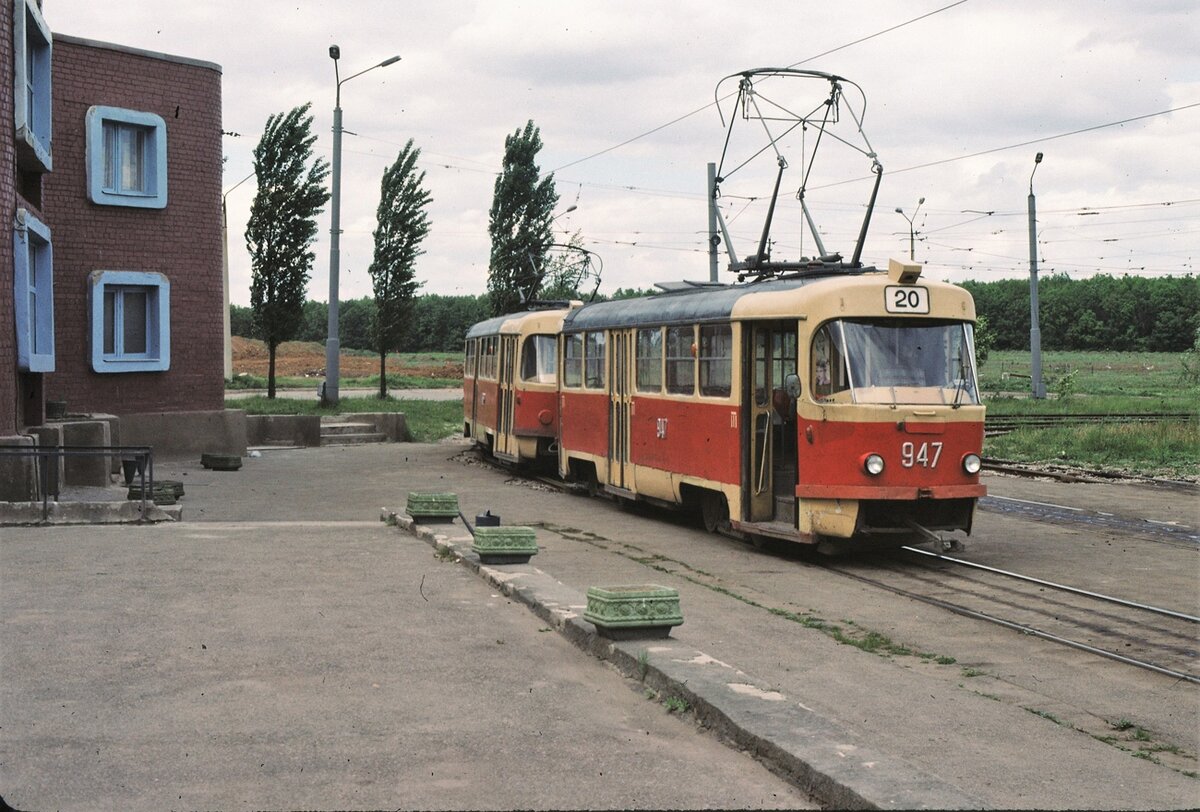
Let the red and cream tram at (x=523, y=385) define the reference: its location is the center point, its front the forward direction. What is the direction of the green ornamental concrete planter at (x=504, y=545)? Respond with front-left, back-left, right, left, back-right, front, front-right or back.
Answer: front-right

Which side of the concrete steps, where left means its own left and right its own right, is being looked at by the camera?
front

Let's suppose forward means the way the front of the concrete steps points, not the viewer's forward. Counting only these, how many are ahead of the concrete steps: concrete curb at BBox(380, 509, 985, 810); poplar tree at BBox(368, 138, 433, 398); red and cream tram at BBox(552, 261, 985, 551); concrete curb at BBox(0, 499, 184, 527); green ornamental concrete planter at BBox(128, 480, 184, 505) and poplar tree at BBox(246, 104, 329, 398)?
4

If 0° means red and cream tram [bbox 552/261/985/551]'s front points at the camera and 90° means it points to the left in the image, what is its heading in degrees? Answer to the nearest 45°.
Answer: approximately 315°

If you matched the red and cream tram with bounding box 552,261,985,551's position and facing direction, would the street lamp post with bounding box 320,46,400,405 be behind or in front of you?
behind

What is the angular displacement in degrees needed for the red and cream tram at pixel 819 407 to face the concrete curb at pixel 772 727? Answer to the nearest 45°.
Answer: approximately 45° to its right

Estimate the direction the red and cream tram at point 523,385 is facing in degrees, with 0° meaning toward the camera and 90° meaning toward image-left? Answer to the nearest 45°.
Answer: approximately 315°

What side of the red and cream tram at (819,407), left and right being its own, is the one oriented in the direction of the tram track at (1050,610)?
front

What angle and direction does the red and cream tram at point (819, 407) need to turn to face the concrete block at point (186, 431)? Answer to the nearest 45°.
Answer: approximately 180°

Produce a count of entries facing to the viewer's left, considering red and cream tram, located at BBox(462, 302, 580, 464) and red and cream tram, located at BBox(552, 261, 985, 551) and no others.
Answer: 0

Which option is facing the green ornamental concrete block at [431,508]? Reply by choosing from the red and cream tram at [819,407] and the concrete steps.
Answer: the concrete steps

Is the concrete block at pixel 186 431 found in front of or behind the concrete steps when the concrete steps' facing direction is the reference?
in front

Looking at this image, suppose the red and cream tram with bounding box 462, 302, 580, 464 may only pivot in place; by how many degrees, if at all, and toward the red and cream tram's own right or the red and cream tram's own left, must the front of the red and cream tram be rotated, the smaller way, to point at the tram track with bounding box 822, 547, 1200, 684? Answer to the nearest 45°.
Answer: approximately 45° to the red and cream tram's own right
